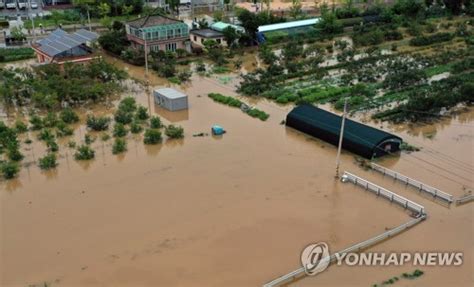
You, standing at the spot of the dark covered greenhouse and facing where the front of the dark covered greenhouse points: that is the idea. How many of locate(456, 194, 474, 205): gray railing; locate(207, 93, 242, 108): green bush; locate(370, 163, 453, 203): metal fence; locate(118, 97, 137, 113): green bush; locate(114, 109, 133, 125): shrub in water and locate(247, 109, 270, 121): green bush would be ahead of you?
2

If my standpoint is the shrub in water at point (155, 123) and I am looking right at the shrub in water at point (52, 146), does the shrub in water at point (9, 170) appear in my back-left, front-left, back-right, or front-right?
front-left

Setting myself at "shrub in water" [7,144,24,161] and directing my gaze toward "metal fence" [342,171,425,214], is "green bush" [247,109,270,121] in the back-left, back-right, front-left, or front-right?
front-left

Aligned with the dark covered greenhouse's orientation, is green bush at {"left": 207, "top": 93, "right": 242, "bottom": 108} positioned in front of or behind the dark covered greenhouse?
behind

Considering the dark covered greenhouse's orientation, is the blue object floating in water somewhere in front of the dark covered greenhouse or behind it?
behind

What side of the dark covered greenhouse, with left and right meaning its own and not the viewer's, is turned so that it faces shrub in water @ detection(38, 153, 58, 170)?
right

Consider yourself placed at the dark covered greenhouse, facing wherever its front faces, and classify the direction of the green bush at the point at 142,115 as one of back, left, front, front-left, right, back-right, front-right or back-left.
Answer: back-right

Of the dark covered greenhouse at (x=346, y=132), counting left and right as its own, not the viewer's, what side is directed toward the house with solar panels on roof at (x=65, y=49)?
back

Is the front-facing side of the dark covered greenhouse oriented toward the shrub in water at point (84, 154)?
no

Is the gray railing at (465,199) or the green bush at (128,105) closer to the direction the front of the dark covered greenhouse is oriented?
the gray railing

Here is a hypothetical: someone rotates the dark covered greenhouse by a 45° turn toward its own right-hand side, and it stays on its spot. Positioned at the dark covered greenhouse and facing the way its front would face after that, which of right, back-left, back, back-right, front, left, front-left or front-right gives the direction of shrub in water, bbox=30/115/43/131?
right

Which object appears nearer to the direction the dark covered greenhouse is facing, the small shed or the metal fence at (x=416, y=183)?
the metal fence

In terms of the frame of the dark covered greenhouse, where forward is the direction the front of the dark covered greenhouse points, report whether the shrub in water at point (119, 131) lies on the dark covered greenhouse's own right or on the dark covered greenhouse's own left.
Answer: on the dark covered greenhouse's own right

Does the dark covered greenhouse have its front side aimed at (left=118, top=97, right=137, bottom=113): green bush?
no

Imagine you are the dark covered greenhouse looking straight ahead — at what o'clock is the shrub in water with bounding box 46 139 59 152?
The shrub in water is roughly at 4 o'clock from the dark covered greenhouse.

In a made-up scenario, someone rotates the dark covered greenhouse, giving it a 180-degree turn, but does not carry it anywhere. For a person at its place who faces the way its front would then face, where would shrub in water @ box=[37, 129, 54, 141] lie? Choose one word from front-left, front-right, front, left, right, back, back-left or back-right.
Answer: front-left

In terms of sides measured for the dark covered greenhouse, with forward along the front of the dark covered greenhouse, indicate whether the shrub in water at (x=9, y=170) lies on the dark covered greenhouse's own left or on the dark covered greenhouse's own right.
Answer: on the dark covered greenhouse's own right

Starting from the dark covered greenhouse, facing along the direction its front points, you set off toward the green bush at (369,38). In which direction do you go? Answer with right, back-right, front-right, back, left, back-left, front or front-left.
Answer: back-left

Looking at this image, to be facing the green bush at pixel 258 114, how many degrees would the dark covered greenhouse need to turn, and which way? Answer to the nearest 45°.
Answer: approximately 180°

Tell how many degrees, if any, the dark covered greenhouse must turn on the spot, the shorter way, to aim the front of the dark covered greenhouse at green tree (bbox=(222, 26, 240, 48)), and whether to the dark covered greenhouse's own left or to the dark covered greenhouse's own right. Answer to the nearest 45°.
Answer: approximately 180°

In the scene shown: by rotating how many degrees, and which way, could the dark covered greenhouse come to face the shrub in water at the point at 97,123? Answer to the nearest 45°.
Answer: approximately 135° to its right
